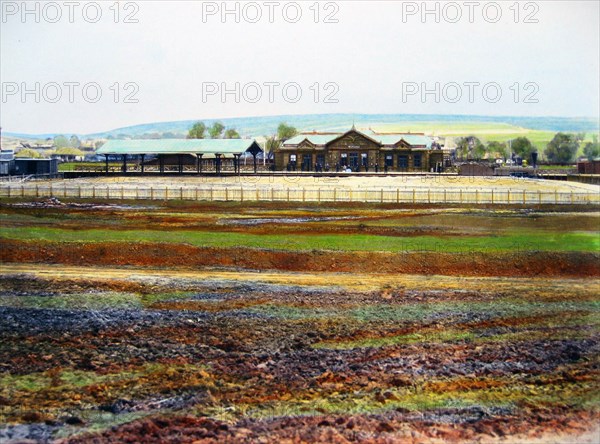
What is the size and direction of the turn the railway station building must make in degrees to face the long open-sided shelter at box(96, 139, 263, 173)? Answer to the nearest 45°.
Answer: approximately 45° to its right

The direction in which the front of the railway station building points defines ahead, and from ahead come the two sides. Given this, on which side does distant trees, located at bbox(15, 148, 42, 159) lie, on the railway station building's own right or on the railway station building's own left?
on the railway station building's own right

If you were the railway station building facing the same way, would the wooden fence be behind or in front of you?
in front

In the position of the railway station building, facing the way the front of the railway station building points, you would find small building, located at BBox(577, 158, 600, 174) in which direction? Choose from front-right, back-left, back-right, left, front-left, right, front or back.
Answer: front-left

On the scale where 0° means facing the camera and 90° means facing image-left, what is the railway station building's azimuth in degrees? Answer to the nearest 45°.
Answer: approximately 0°
